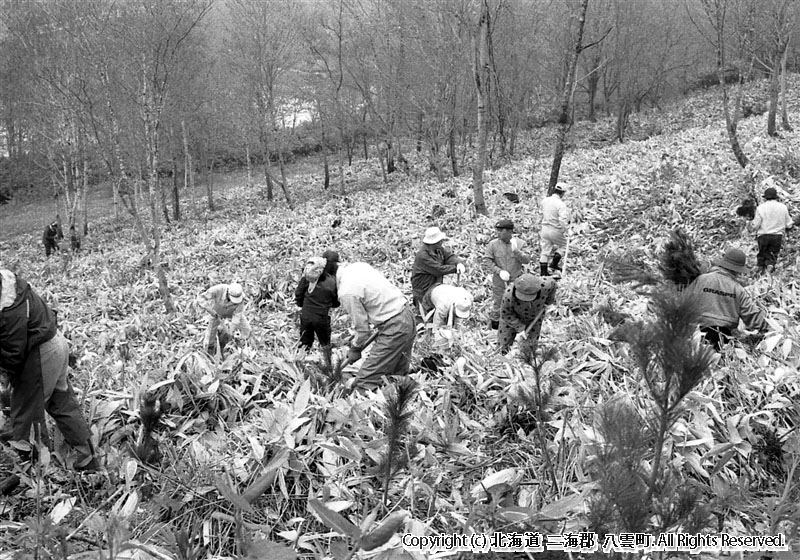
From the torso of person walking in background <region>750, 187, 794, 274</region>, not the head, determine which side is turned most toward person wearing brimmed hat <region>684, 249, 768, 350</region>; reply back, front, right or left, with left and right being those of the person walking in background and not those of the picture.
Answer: back

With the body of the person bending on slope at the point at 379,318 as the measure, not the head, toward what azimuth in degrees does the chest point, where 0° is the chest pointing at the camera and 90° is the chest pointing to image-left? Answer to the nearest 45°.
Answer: approximately 90°

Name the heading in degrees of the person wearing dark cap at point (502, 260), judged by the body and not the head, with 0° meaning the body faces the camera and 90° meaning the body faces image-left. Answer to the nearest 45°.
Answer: approximately 0°

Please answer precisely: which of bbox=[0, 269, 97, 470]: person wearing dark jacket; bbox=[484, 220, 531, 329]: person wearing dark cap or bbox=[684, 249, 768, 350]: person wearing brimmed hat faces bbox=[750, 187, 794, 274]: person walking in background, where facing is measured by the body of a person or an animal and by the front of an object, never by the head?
bbox=[684, 249, 768, 350]: person wearing brimmed hat

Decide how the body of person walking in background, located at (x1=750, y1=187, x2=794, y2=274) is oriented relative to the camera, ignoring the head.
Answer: away from the camera

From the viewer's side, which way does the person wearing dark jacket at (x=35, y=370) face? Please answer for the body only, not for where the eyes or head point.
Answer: to the viewer's left

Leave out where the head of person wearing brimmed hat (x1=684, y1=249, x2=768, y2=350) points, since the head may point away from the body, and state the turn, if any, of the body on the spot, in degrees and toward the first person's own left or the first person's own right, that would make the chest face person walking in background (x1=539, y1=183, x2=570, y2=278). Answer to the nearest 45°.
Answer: approximately 45° to the first person's own left

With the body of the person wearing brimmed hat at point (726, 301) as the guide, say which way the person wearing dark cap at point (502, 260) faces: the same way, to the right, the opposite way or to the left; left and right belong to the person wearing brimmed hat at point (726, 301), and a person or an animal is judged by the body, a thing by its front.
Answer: the opposite way

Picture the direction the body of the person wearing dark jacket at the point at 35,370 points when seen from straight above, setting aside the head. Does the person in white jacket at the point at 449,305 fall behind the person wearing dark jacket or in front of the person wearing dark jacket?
behind
